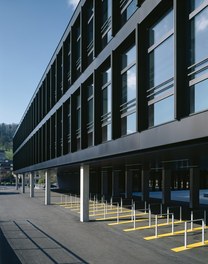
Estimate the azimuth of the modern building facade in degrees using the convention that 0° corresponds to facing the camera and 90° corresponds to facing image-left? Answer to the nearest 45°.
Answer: approximately 45°
